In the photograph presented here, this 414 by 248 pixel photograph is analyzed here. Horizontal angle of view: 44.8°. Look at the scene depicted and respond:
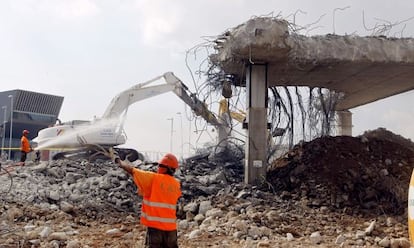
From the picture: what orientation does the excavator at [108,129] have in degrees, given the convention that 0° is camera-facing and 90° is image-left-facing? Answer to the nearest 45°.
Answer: approximately 270°

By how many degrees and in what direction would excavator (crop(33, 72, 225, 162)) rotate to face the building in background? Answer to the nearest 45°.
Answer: approximately 90° to its left

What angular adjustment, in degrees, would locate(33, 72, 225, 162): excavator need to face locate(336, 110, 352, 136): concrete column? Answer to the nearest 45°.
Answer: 0° — it already faces it

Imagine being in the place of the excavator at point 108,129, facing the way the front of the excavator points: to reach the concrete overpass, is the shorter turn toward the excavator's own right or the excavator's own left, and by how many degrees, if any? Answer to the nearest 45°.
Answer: approximately 45° to the excavator's own right

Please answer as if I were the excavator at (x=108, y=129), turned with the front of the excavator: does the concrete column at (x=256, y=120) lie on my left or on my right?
on my right

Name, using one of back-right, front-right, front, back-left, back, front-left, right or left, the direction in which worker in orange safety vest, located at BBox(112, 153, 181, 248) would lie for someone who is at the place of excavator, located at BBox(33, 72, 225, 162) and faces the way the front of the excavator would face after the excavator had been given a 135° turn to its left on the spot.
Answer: back-left

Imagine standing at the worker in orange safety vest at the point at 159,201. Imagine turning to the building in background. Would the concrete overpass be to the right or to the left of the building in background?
right

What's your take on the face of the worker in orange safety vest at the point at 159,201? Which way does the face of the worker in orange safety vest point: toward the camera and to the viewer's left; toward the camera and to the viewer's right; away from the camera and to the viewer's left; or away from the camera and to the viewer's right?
away from the camera and to the viewer's left
